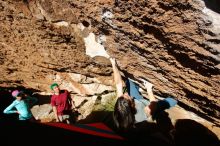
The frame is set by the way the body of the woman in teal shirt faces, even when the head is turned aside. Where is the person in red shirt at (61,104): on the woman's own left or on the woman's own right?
on the woman's own left

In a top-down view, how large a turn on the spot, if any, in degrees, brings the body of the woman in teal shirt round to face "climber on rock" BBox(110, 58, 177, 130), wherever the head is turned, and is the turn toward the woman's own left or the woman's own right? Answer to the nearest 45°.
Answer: approximately 45° to the woman's own left

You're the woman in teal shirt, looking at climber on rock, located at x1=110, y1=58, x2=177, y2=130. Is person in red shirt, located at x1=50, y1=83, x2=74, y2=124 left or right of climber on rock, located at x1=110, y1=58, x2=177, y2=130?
left
